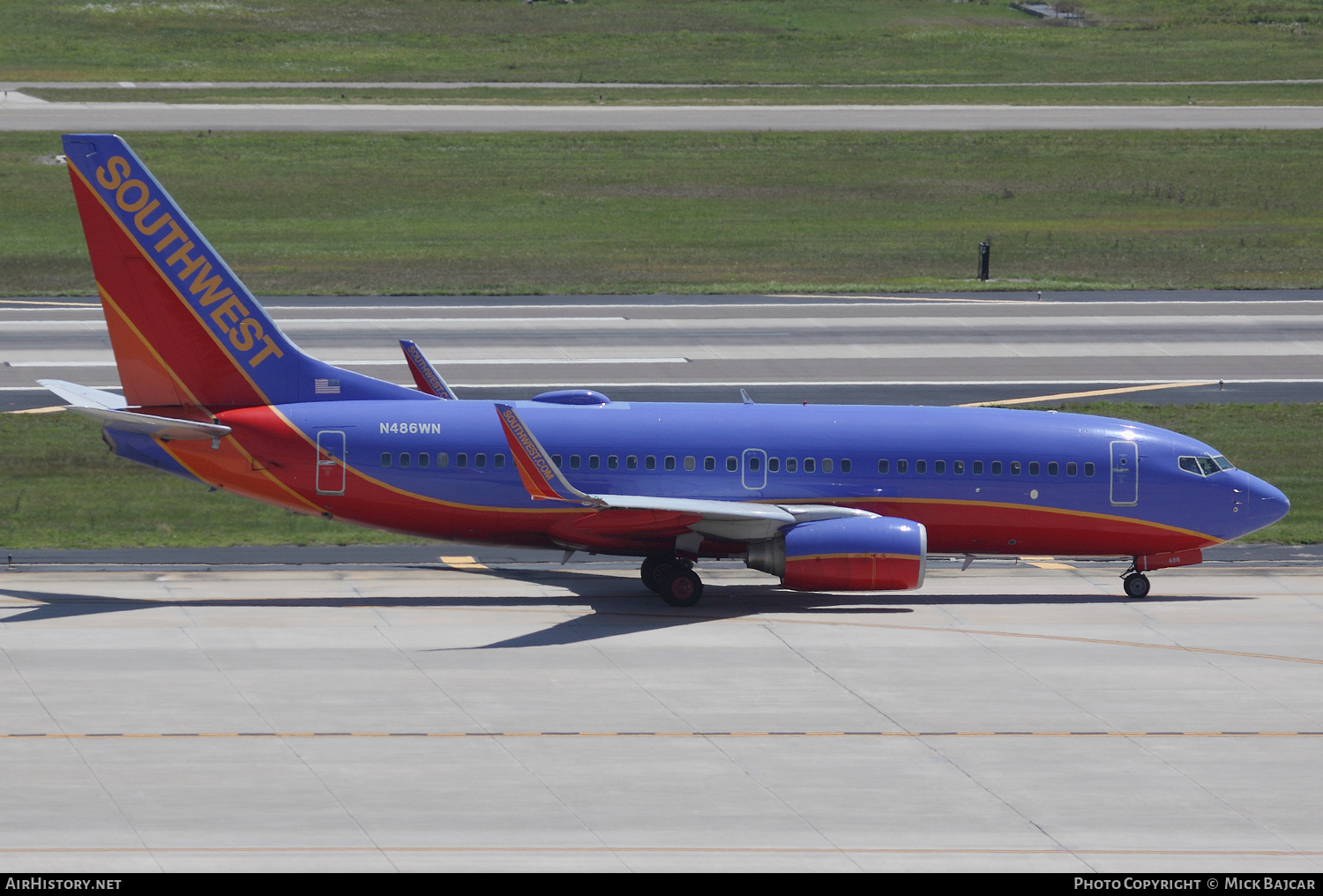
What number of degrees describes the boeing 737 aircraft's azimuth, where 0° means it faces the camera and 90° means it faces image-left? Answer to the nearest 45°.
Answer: approximately 270°
